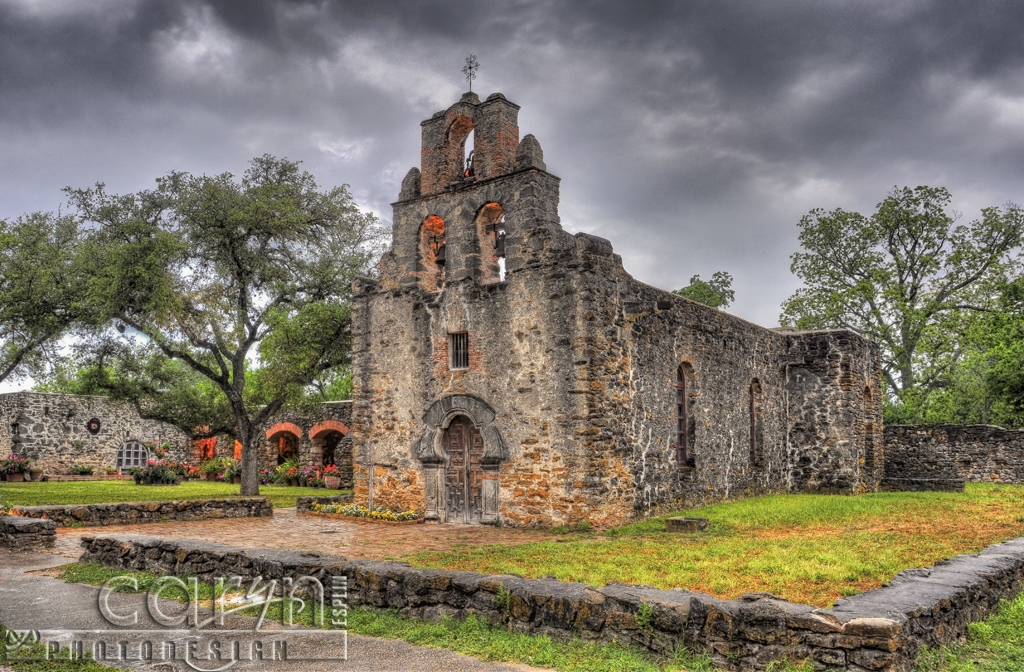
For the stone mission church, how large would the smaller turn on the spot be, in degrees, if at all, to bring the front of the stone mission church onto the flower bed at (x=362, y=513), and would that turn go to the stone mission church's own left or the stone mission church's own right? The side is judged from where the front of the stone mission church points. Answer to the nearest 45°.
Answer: approximately 45° to the stone mission church's own right

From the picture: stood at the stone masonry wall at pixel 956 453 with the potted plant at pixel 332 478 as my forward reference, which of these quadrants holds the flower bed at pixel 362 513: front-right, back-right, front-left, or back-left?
front-left

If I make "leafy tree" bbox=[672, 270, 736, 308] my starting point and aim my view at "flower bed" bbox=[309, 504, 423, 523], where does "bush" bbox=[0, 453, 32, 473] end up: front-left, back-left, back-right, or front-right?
front-right

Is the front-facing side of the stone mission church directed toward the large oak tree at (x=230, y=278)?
no

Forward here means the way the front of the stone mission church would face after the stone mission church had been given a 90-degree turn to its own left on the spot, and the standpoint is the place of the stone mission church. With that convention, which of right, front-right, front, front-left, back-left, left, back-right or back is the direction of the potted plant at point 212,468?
back

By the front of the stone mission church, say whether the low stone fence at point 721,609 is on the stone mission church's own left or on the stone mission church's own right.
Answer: on the stone mission church's own left

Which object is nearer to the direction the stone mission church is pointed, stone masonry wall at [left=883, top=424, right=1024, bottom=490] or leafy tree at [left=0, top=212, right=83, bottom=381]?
the leafy tree

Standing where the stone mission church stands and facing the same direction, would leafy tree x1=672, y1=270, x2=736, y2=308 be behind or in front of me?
behind

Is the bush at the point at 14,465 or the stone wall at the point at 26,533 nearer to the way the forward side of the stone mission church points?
the stone wall

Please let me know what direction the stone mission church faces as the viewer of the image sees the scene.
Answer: facing the viewer and to the left of the viewer

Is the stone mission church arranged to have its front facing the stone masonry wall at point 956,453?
no

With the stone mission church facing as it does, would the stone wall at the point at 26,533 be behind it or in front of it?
in front

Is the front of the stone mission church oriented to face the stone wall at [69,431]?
no

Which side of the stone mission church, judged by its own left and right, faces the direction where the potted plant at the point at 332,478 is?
right
